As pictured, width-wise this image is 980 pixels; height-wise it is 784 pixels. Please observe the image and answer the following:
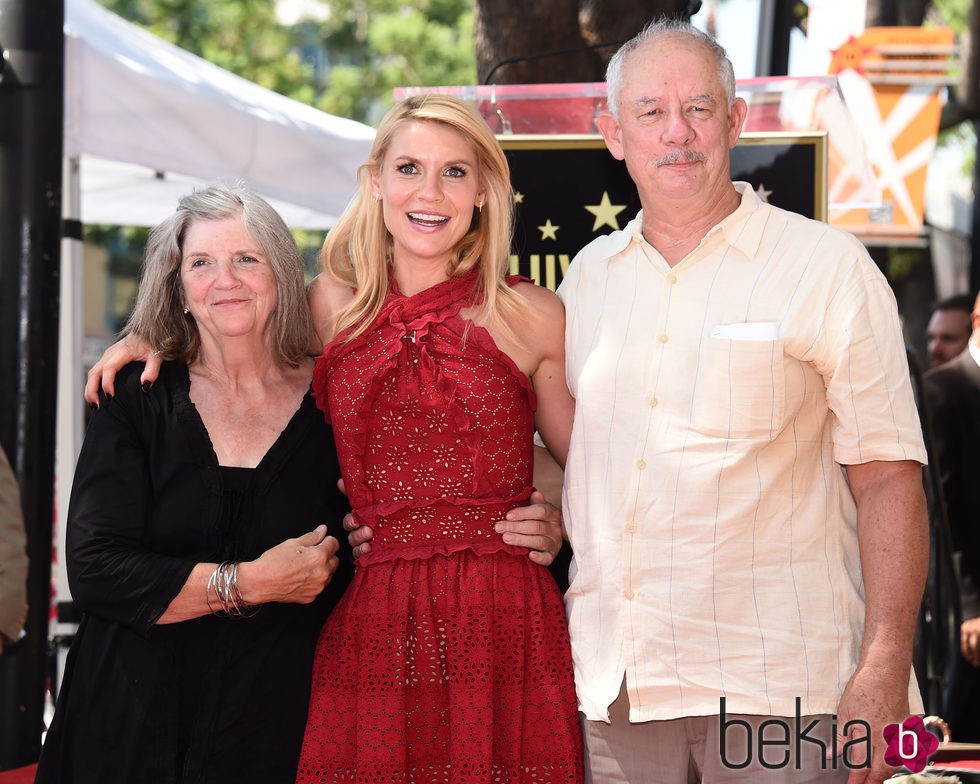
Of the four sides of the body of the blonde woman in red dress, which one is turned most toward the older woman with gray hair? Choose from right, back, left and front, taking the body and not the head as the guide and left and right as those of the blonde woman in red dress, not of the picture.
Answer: right

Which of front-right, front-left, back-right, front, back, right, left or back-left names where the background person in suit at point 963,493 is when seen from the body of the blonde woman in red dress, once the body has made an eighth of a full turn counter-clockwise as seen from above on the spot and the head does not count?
left

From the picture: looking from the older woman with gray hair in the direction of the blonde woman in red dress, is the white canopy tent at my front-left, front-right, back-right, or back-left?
back-left

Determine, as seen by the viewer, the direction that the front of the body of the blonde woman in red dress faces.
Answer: toward the camera

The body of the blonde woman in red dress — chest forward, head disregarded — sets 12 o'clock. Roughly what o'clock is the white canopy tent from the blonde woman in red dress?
The white canopy tent is roughly at 5 o'clock from the blonde woman in red dress.
